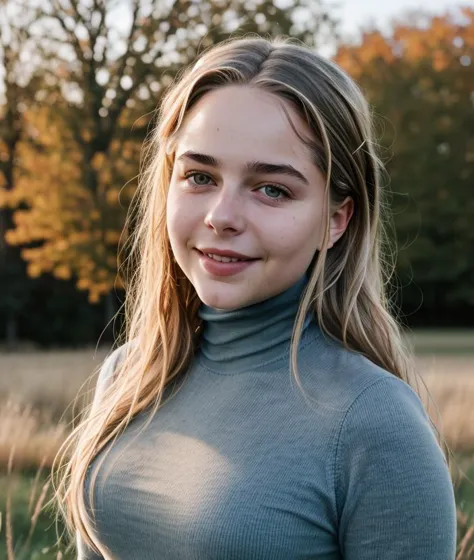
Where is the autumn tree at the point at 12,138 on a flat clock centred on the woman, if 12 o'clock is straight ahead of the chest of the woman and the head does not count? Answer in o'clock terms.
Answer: The autumn tree is roughly at 4 o'clock from the woman.

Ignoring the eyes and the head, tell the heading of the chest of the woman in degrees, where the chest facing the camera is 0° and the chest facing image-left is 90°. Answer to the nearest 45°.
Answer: approximately 45°

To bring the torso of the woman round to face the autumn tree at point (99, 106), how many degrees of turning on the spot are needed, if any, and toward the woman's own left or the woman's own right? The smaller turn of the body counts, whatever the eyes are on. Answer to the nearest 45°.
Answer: approximately 135° to the woman's own right
